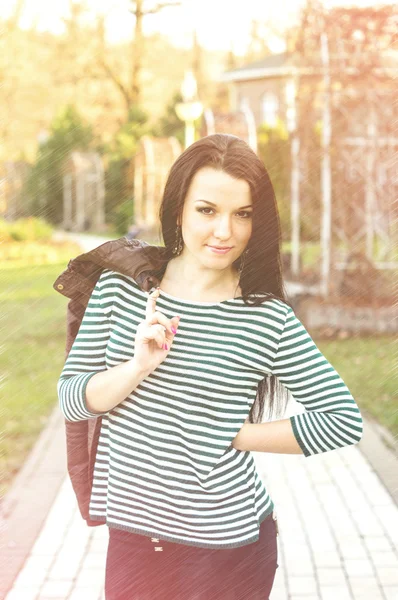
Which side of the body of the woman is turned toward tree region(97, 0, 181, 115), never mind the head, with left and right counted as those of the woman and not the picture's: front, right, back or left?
back

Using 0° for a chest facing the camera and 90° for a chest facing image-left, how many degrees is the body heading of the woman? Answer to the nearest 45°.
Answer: approximately 0°

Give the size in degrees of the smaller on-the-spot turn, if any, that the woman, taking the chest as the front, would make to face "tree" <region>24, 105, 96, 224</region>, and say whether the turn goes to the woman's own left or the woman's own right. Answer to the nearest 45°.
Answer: approximately 180°

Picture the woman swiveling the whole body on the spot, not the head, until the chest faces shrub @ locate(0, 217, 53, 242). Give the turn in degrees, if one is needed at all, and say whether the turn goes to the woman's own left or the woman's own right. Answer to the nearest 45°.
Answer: approximately 180°

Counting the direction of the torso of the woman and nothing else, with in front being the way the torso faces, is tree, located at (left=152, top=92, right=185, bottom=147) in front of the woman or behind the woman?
behind
